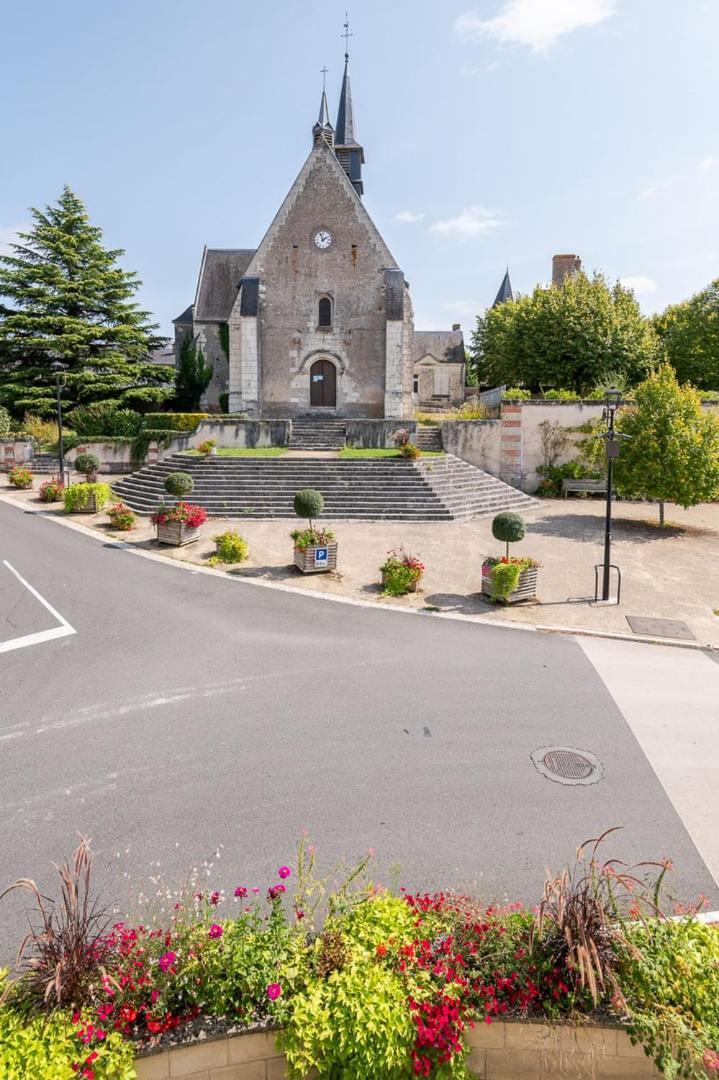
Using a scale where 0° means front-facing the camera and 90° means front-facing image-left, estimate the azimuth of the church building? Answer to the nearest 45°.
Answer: approximately 0°

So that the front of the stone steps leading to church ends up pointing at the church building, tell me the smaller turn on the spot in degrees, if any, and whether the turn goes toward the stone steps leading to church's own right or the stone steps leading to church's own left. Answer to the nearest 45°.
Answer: approximately 180°

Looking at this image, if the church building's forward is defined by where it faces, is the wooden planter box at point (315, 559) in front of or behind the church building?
in front

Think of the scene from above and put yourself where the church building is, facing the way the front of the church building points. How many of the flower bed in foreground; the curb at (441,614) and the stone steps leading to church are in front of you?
3

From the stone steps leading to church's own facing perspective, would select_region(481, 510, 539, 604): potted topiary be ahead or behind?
ahead

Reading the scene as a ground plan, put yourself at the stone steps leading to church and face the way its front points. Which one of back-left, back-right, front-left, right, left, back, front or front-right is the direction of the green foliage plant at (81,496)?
right

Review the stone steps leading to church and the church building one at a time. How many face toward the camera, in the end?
2

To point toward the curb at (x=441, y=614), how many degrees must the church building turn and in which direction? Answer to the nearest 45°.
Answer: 0° — it already faces it

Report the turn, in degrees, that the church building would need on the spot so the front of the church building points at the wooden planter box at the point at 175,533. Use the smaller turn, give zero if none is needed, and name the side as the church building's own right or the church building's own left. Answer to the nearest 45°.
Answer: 0° — it already faces it

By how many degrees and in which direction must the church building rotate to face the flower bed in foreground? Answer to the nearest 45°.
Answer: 0° — it already faces it

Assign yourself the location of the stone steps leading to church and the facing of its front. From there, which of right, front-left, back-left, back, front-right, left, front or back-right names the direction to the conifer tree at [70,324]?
back-right

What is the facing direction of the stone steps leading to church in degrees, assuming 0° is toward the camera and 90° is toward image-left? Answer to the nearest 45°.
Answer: approximately 0°

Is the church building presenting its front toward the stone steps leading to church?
yes
